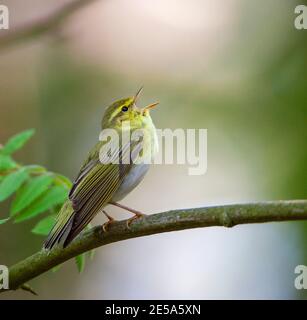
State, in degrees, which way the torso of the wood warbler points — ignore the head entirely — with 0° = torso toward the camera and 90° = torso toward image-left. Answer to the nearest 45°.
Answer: approximately 270°
